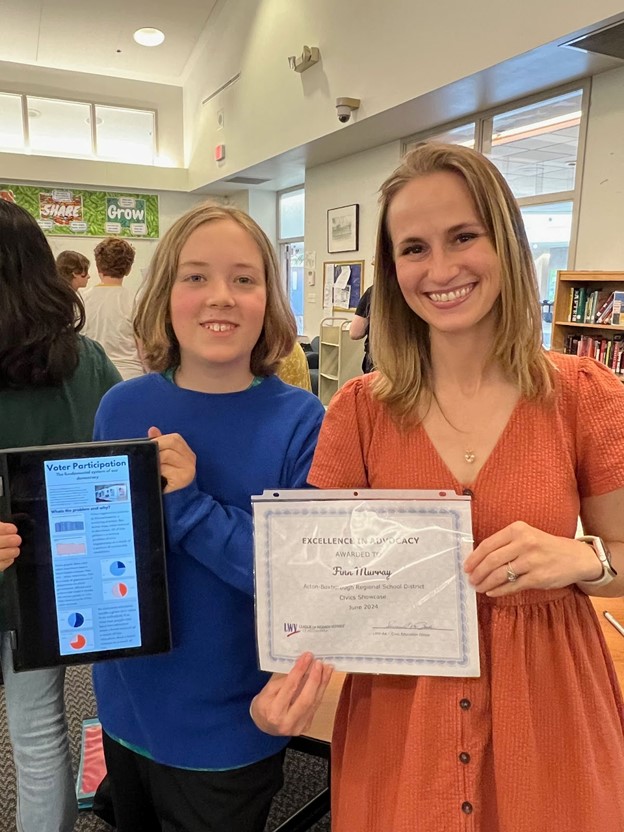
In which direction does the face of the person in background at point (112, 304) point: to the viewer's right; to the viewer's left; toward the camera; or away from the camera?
away from the camera

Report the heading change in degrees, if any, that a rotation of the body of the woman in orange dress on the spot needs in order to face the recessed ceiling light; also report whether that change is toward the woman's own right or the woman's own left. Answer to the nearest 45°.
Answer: approximately 135° to the woman's own right

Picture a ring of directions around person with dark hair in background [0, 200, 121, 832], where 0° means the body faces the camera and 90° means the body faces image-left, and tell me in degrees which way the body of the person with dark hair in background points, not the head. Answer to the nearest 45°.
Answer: approximately 180°

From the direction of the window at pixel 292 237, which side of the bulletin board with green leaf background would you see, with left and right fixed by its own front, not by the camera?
left

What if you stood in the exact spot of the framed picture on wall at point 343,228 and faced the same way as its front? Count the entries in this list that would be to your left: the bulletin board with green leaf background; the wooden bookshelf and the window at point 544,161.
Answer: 2

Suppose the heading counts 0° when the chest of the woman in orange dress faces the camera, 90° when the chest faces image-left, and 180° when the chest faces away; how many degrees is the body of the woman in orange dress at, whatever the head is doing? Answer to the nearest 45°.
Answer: approximately 0°

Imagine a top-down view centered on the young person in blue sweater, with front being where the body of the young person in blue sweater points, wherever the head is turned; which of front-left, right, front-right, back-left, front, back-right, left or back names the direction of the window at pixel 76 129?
back

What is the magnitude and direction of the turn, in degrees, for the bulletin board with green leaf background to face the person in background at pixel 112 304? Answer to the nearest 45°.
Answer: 0° — it already faces them

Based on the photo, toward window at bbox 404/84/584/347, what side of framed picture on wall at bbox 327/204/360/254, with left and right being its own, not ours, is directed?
left

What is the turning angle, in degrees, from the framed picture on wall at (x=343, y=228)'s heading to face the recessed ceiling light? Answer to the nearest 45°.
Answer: approximately 90° to its right

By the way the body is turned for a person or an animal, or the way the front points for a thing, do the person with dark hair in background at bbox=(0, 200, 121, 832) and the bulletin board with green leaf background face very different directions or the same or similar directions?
very different directions

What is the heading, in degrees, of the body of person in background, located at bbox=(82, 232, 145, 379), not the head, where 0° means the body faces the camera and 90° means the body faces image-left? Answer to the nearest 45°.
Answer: approximately 180°

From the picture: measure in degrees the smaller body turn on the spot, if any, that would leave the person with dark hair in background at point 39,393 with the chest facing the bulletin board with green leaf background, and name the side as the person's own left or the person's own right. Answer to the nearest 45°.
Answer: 0° — they already face it
